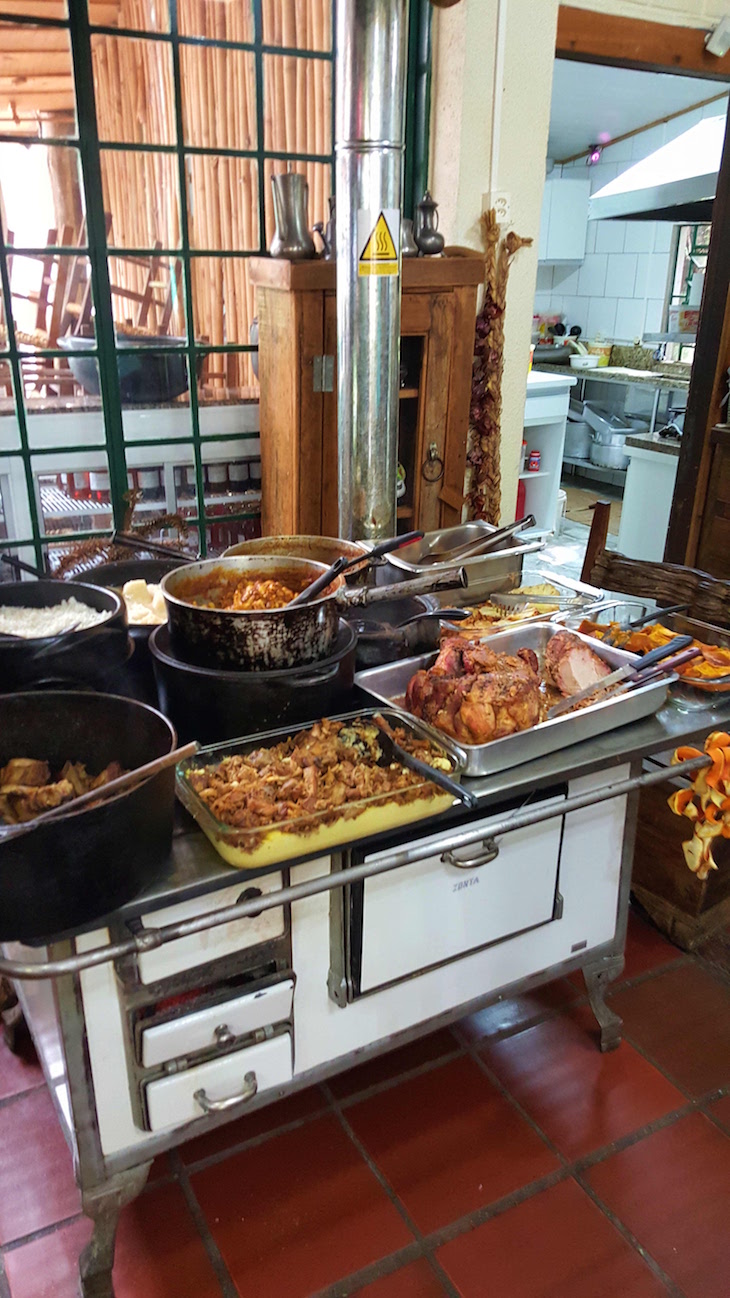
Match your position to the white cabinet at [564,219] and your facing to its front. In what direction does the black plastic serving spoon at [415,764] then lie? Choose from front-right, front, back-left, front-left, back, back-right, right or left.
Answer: front

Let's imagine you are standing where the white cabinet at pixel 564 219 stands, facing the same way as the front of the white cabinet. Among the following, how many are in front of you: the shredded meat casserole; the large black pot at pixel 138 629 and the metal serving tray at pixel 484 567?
3

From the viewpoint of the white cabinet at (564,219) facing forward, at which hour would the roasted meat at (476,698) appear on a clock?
The roasted meat is roughly at 12 o'clock from the white cabinet.

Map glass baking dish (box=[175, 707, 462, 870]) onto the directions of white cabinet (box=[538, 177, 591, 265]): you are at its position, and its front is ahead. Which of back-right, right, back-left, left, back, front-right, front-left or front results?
front

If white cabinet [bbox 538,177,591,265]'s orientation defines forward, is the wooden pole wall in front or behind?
in front

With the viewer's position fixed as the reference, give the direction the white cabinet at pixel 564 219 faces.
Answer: facing the viewer

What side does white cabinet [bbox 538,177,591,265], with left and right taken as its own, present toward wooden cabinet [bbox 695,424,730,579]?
front

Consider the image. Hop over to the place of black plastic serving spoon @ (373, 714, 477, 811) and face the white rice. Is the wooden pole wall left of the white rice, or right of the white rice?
right

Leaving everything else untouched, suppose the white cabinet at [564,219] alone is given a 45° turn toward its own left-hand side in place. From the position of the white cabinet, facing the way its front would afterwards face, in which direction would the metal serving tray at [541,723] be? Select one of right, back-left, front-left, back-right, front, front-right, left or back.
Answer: front-right

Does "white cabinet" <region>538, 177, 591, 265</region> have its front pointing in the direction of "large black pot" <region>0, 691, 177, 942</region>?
yes

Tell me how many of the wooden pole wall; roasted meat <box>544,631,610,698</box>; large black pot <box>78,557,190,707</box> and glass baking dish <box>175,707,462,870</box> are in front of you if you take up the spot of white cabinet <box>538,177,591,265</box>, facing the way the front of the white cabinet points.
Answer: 4
